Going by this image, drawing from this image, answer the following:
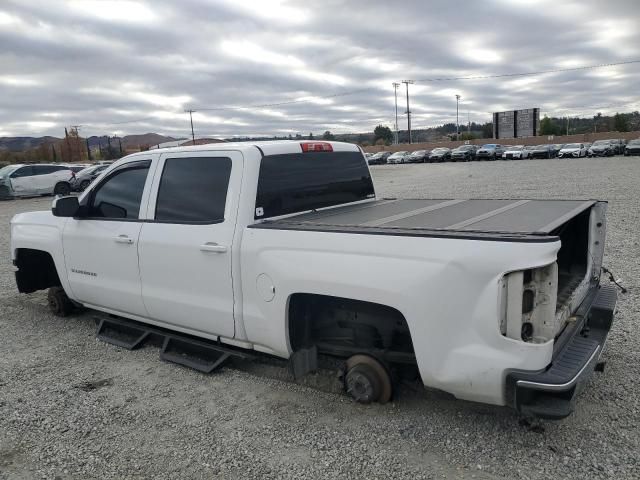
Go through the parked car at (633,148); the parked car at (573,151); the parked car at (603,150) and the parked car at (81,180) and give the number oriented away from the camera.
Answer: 0

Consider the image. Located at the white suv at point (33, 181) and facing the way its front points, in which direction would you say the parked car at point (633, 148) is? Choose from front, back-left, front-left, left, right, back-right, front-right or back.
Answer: back-left

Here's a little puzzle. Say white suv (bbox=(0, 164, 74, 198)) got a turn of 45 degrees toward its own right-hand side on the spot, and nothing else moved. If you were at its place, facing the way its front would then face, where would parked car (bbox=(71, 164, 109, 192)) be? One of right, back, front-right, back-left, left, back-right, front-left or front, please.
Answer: right

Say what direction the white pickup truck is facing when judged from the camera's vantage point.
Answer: facing away from the viewer and to the left of the viewer

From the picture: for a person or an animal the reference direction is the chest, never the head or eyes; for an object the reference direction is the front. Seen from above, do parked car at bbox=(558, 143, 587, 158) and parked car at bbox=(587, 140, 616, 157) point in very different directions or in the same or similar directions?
same or similar directions

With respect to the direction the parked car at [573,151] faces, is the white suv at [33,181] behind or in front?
in front

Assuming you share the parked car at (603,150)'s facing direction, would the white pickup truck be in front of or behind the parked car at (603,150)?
in front

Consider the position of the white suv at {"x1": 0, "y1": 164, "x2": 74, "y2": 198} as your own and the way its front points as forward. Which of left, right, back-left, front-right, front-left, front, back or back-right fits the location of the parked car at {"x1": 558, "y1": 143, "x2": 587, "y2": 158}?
back-left

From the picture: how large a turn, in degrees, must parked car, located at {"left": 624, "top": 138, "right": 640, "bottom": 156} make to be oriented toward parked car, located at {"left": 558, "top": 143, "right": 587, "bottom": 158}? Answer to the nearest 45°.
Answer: approximately 90° to its right

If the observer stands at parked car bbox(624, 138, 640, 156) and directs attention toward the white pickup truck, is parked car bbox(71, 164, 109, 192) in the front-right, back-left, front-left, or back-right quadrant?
front-right

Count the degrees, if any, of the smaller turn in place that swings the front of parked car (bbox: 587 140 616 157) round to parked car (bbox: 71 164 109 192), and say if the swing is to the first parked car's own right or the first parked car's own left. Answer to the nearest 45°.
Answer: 0° — it already faces it

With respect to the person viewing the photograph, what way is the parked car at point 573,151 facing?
facing the viewer and to the left of the viewer
